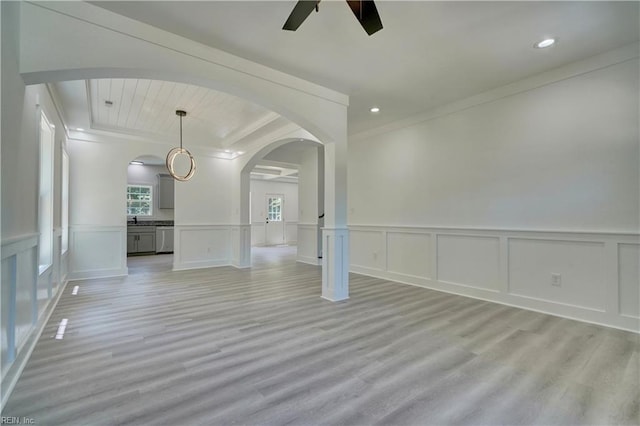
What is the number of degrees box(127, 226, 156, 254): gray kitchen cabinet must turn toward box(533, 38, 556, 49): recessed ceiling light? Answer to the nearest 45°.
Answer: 0° — it already faces it

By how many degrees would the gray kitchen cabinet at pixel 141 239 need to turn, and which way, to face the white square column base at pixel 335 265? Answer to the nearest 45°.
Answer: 0° — it already faces it

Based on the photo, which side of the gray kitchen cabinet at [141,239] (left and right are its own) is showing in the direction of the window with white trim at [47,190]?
front

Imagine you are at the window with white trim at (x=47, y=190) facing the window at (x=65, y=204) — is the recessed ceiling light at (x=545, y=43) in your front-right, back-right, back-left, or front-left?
back-right

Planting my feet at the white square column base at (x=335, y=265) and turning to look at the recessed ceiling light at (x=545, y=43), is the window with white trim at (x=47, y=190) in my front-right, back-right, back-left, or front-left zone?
back-right

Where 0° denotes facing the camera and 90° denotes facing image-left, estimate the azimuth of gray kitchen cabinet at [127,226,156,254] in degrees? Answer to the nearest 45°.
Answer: approximately 0°

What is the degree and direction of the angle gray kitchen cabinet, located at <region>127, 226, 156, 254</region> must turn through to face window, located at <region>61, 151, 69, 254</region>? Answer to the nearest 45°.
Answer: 0° — it already faces it

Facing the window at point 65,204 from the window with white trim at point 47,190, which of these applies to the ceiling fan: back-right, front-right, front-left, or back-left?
back-right

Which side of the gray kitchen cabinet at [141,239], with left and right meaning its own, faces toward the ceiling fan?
front
